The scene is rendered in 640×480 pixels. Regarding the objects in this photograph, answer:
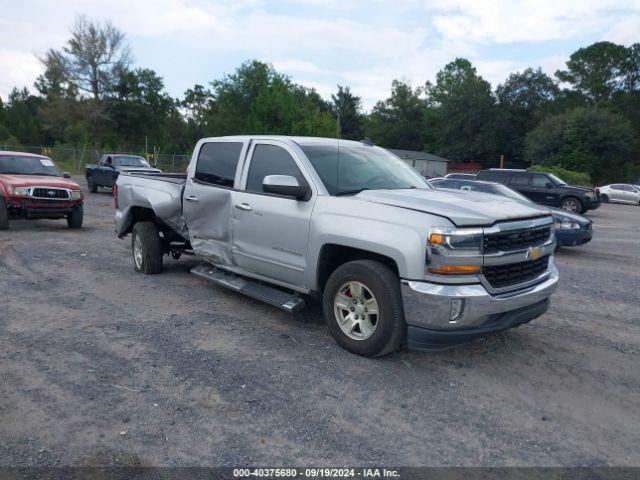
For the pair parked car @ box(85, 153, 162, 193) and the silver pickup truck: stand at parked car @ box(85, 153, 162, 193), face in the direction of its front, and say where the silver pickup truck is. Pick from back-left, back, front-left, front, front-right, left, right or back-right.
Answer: front-right

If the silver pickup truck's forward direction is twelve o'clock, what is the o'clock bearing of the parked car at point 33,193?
The parked car is roughly at 6 o'clock from the silver pickup truck.

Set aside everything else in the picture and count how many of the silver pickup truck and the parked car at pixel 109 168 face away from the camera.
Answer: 0

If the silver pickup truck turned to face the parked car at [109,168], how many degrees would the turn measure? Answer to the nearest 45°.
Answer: approximately 180°

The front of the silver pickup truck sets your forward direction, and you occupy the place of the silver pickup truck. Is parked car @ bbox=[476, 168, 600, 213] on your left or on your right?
on your left

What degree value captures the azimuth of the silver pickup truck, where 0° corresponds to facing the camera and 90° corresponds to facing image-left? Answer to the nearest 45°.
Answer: approximately 315°

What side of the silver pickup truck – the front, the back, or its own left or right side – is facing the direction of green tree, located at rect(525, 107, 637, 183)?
left

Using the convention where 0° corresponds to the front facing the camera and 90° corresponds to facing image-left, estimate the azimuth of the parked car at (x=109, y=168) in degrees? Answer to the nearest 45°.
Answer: approximately 315°
